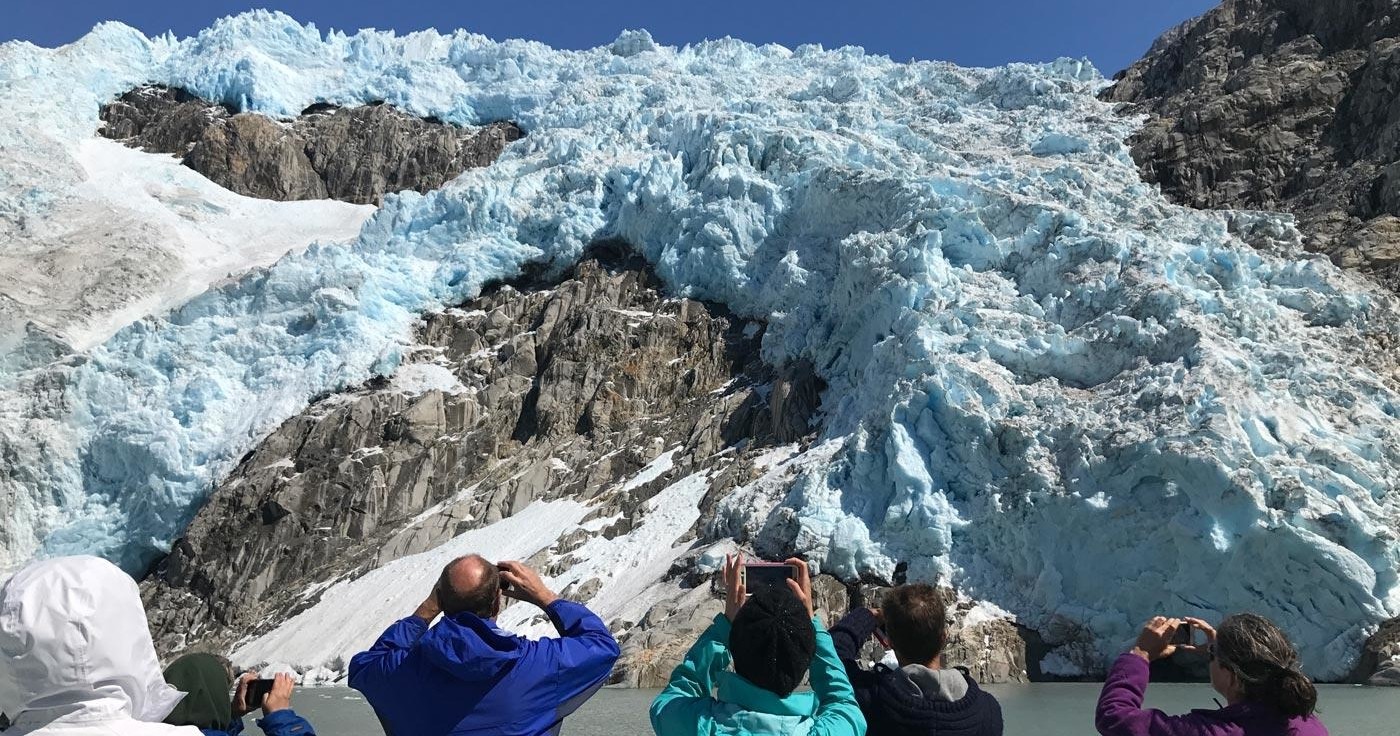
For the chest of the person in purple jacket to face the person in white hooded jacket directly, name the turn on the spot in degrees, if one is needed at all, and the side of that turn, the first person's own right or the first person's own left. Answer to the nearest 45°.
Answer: approximately 90° to the first person's own left

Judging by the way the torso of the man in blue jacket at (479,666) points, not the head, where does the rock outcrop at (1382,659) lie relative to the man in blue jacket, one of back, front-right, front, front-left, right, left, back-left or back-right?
front-right

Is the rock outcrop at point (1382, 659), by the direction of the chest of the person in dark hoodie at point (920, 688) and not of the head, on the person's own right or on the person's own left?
on the person's own right

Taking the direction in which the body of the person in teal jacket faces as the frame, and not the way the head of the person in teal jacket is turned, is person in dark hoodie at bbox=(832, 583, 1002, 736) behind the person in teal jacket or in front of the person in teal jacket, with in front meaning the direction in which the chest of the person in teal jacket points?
in front

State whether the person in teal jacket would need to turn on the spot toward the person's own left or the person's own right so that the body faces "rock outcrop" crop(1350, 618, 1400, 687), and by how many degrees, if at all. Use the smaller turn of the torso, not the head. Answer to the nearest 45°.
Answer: approximately 45° to the person's own right

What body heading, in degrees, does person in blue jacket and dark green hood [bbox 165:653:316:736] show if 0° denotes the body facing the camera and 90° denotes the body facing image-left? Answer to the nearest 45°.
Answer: approximately 225°

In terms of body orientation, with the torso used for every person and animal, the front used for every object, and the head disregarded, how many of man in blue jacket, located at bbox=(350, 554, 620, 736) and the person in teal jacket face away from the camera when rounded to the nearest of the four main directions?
2

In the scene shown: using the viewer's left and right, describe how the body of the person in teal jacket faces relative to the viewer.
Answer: facing away from the viewer

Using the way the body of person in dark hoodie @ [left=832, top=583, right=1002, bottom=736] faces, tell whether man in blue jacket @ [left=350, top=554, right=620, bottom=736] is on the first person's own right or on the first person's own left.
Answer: on the first person's own left

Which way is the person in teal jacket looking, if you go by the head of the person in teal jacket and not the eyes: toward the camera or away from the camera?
away from the camera

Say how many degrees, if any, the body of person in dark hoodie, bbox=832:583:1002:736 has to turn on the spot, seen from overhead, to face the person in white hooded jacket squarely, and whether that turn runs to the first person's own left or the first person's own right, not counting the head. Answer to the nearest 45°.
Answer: approximately 90° to the first person's own left

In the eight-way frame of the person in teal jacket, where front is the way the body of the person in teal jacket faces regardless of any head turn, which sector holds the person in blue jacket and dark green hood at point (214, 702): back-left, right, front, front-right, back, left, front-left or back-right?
left

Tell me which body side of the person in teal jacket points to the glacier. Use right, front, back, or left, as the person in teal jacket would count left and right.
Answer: front

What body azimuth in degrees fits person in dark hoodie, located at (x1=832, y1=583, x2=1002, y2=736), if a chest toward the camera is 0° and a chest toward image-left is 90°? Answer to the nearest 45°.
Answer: approximately 135°

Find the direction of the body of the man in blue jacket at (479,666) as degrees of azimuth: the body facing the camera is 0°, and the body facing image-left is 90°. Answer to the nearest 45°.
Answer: approximately 180°

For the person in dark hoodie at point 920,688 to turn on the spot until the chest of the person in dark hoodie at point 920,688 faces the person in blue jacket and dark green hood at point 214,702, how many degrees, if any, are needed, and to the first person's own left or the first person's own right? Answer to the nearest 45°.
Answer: approximately 90° to the first person's own left
